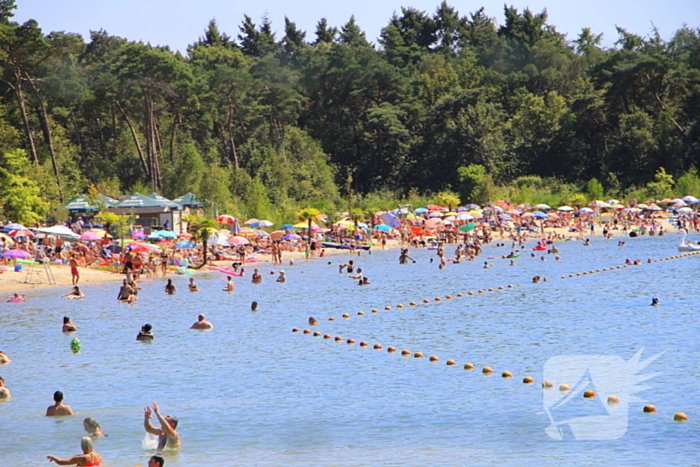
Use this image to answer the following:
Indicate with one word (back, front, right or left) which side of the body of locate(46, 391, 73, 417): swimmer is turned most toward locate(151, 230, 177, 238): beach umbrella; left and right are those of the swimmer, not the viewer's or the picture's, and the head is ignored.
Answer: front

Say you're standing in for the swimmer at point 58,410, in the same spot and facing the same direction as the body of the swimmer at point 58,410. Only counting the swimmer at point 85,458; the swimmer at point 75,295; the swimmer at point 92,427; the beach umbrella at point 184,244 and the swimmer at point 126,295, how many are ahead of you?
3

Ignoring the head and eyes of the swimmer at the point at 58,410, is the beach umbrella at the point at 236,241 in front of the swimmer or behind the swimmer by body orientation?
in front

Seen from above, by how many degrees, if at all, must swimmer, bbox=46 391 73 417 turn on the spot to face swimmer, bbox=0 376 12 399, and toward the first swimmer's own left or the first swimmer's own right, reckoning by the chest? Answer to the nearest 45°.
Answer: approximately 45° to the first swimmer's own left

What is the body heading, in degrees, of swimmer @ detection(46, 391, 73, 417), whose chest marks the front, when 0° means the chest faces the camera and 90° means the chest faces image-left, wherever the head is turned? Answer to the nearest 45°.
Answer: approximately 180°

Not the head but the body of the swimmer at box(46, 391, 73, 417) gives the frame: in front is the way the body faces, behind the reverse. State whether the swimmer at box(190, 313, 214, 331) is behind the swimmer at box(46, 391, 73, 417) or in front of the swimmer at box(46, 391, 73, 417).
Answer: in front

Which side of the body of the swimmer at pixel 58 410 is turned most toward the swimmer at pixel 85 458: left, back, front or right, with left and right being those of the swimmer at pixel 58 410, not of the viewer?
back

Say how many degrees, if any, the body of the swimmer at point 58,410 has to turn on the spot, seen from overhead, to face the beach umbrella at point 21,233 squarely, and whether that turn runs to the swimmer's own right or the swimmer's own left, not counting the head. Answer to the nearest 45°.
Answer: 0° — they already face it

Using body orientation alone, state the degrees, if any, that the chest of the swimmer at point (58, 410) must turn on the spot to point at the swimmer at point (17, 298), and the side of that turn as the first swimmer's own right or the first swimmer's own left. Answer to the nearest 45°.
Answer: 0° — they already face them

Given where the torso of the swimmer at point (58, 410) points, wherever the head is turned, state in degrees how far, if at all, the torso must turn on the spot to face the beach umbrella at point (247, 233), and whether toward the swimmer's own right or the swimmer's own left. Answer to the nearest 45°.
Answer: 0° — they already face it

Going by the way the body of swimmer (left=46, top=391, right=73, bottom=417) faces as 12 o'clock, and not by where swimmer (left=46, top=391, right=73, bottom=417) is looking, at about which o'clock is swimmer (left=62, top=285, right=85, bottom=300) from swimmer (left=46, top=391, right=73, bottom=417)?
swimmer (left=62, top=285, right=85, bottom=300) is roughly at 12 o'clock from swimmer (left=46, top=391, right=73, bottom=417).

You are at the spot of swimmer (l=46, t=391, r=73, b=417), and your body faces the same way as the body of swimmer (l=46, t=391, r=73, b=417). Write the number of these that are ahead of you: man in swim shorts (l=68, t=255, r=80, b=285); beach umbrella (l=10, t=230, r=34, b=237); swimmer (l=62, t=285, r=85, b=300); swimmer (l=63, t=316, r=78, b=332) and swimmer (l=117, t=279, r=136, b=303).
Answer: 5

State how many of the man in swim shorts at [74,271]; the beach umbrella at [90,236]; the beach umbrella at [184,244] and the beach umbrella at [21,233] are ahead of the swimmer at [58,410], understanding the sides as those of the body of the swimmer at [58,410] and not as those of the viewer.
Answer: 4

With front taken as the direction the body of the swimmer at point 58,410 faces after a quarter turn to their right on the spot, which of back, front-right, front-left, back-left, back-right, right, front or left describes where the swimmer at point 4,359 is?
left
